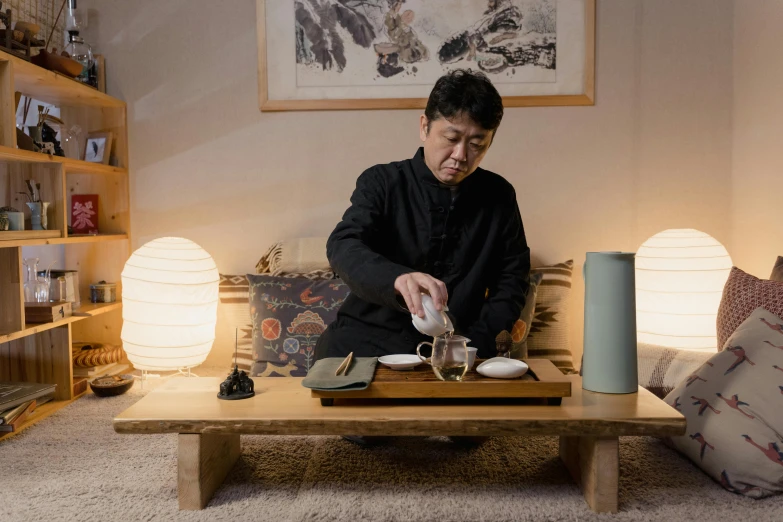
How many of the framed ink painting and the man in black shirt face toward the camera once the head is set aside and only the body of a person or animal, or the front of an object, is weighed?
2

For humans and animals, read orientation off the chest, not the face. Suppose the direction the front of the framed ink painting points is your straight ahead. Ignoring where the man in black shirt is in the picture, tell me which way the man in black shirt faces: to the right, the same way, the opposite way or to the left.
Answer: the same way

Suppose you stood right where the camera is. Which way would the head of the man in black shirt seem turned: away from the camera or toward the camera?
toward the camera

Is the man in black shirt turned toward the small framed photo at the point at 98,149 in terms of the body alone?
no

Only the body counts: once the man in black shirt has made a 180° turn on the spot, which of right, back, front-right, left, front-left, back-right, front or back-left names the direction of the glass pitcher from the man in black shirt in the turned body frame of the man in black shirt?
back

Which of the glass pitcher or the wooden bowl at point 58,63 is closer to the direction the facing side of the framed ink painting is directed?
the glass pitcher

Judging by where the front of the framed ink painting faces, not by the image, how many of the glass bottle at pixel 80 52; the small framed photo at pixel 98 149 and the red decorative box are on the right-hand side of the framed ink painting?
3

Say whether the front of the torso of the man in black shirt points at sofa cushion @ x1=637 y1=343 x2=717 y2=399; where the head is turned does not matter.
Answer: no

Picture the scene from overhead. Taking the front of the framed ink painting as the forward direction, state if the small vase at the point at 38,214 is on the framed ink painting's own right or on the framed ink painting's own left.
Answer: on the framed ink painting's own right

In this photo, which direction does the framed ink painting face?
toward the camera

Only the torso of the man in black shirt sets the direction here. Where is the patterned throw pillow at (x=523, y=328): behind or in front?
behind
